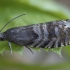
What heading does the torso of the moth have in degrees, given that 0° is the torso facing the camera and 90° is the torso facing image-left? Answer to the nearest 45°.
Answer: approximately 90°
